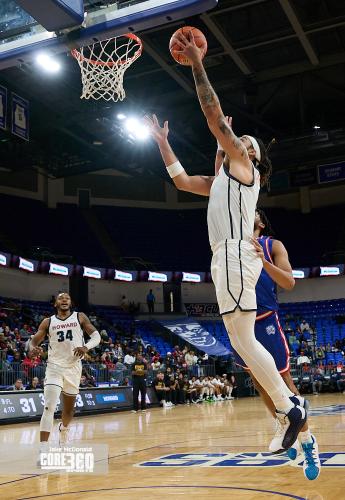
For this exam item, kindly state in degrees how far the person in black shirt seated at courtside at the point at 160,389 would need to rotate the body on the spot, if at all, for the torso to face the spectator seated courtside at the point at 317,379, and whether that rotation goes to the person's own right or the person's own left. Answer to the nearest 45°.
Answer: approximately 90° to the person's own left

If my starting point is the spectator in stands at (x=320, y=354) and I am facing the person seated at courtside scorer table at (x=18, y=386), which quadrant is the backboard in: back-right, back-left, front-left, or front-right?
front-left

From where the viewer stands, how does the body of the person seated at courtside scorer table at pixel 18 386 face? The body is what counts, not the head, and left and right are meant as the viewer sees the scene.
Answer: facing the viewer

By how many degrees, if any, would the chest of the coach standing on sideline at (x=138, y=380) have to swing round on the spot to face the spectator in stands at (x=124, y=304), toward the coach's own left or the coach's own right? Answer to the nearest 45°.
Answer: approximately 180°

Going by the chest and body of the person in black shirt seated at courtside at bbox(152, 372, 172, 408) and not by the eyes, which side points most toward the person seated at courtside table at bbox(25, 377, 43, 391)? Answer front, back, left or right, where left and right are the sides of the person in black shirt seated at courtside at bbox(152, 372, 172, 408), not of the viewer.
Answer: right

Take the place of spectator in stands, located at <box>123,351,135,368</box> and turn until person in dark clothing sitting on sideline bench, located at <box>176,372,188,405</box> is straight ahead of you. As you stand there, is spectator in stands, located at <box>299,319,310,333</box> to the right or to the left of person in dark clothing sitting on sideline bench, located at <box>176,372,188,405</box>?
left

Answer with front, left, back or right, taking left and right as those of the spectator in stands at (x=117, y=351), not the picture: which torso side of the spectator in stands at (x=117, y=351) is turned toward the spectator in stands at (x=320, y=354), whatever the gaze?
left

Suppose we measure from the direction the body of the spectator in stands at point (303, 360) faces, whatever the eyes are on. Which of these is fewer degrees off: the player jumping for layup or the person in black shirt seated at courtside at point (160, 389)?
the player jumping for layup

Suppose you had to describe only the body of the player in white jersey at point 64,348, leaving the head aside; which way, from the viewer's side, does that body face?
toward the camera

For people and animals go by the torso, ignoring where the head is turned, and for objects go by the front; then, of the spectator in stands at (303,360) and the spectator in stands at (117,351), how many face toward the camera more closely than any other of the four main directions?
2

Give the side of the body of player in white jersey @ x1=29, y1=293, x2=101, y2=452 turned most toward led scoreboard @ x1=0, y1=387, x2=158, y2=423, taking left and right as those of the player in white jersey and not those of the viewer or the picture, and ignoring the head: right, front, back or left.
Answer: back

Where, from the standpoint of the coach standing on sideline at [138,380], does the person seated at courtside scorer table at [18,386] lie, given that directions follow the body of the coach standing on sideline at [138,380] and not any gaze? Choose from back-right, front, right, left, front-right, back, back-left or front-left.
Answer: front-right

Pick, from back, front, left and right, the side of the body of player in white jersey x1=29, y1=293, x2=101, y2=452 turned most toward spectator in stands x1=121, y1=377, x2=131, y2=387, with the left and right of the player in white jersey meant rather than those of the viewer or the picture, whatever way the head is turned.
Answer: back
